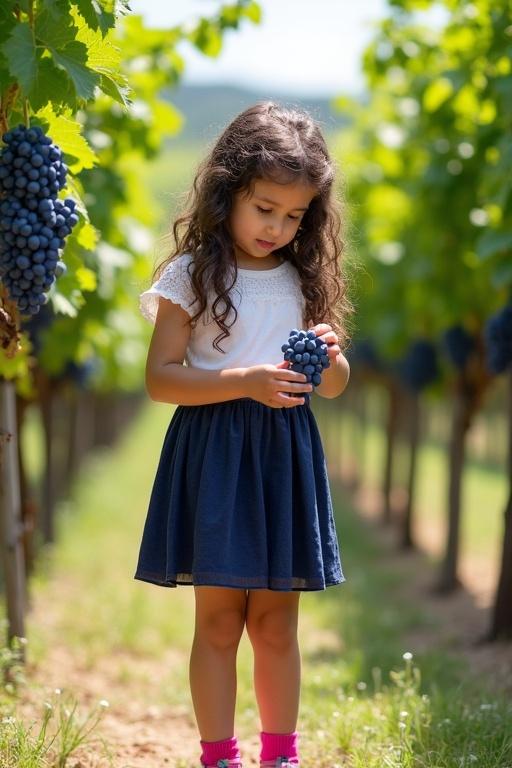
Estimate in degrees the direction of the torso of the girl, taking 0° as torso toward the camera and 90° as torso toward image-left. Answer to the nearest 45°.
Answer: approximately 315°

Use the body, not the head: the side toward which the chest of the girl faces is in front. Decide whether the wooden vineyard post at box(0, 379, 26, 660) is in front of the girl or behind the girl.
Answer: behind
